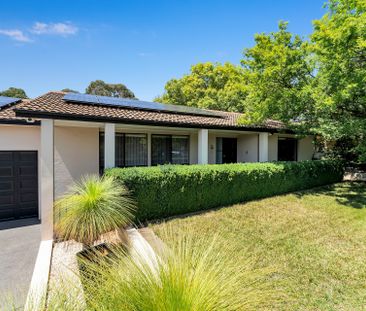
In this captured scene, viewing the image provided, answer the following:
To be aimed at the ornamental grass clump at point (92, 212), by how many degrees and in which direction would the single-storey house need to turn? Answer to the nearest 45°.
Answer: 0° — it already faces it

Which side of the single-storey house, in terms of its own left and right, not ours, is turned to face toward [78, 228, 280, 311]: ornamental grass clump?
front

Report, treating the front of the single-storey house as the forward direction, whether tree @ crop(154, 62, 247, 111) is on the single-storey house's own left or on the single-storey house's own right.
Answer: on the single-storey house's own left

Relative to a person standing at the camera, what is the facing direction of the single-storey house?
facing the viewer and to the right of the viewer

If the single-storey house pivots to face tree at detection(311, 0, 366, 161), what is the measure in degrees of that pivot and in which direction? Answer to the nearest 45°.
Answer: approximately 45° to its left
